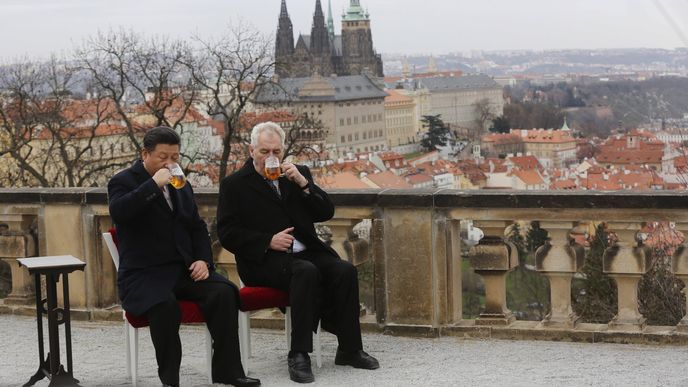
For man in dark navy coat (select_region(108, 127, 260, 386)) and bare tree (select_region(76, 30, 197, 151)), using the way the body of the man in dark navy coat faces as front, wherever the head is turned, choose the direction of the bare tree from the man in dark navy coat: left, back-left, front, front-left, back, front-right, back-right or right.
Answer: back-left

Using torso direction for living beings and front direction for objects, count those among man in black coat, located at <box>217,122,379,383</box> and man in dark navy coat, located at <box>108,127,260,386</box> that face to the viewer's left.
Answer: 0

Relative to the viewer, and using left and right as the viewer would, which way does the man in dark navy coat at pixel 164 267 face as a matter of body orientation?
facing the viewer and to the right of the viewer

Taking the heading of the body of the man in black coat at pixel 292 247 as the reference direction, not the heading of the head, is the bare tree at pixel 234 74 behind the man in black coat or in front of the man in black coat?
behind

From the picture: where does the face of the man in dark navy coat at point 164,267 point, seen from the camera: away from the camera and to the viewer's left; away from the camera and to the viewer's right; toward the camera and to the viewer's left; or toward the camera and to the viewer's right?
toward the camera and to the viewer's right

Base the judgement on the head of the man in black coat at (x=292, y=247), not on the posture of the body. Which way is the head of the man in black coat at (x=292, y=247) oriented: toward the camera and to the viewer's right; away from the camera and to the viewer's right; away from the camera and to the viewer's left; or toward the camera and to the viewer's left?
toward the camera and to the viewer's right

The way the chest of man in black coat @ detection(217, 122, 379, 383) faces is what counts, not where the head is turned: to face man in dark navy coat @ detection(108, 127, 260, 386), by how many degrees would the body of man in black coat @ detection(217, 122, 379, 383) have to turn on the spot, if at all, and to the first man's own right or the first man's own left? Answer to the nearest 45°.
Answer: approximately 90° to the first man's own right

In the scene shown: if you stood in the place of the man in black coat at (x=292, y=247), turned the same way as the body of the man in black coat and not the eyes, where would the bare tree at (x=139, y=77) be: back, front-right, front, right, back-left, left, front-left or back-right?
back-left
